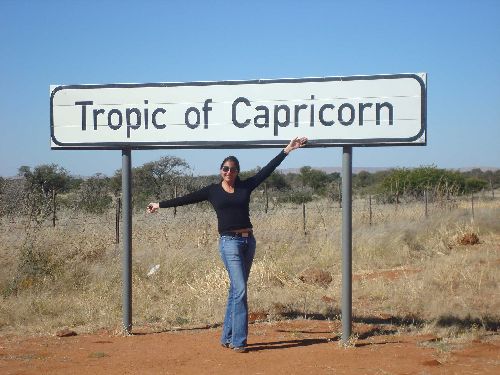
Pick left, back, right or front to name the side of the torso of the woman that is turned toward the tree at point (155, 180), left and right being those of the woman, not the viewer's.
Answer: back

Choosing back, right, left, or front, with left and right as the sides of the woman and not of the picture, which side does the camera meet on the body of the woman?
front

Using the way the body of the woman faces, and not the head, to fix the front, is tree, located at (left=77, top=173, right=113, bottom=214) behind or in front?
behind
